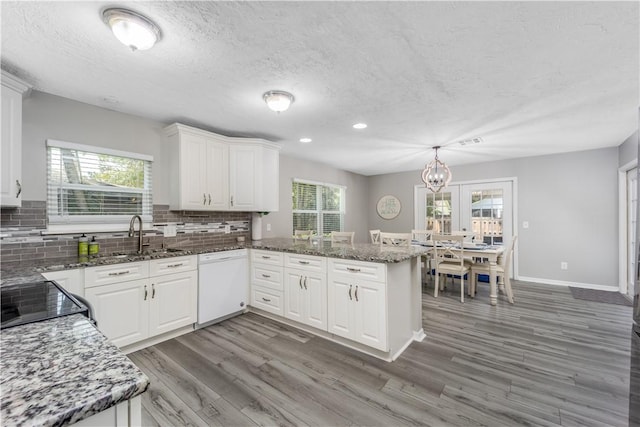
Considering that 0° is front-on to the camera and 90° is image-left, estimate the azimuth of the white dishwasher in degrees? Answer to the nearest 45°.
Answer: approximately 315°

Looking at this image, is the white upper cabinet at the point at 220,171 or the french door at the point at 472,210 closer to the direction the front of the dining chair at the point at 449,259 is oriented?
the french door

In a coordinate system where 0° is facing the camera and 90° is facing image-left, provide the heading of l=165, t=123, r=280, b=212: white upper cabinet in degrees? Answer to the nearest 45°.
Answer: approximately 315°

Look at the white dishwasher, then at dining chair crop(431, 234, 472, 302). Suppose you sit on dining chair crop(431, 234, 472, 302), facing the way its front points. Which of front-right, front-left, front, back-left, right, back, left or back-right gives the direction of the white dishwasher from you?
back

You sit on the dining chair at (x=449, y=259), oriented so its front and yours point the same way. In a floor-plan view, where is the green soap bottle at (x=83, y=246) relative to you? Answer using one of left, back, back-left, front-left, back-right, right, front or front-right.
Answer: back

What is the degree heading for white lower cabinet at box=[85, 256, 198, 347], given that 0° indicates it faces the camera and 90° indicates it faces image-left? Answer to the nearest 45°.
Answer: approximately 315°
